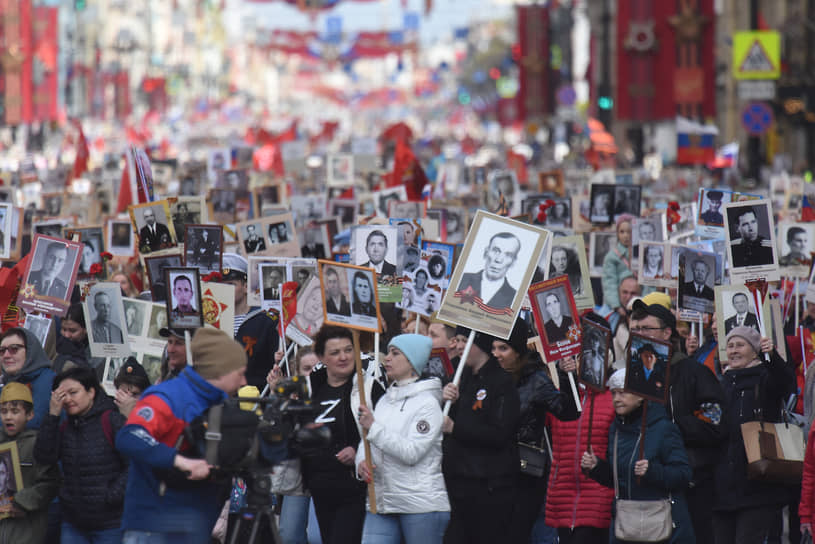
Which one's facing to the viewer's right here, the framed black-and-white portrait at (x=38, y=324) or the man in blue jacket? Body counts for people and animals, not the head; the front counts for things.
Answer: the man in blue jacket

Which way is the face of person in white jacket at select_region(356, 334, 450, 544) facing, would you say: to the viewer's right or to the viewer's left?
to the viewer's left

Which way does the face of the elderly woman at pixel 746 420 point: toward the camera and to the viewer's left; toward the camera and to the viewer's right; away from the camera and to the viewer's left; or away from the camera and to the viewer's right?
toward the camera and to the viewer's left

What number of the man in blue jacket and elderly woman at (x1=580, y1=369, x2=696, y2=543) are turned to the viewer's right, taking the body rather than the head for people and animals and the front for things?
1

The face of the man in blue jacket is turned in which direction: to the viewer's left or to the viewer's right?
to the viewer's right

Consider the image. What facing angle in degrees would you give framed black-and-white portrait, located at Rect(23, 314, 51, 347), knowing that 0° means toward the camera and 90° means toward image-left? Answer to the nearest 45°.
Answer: approximately 0°

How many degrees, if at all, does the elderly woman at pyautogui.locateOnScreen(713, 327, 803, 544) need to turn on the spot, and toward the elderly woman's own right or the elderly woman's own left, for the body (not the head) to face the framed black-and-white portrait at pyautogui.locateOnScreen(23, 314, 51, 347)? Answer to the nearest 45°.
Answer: approximately 45° to the elderly woman's own right

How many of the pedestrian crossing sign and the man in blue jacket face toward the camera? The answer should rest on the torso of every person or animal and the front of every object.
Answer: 1
